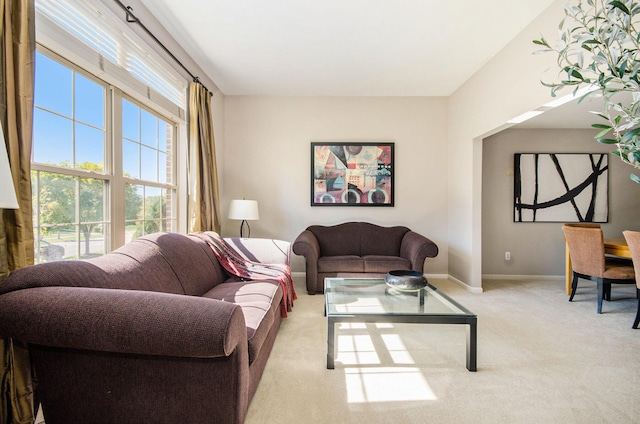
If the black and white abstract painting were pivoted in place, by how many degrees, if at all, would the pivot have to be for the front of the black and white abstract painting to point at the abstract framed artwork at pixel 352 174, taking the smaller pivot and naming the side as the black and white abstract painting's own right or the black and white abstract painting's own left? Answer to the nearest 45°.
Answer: approximately 45° to the black and white abstract painting's own right

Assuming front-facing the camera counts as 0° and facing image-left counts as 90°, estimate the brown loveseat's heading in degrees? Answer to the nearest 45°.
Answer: approximately 0°

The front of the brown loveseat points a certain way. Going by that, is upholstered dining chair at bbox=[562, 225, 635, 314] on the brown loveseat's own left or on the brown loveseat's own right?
on the brown loveseat's own left

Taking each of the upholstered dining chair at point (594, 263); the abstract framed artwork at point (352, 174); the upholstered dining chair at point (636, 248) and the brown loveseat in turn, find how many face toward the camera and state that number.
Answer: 2

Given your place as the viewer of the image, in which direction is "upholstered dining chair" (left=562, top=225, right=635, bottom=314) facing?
facing away from the viewer and to the right of the viewer

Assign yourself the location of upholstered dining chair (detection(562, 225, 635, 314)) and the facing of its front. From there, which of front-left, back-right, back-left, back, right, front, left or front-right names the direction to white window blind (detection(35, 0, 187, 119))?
back

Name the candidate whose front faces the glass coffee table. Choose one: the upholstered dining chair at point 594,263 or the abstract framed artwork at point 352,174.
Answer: the abstract framed artwork

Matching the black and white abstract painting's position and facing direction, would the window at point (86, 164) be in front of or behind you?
in front

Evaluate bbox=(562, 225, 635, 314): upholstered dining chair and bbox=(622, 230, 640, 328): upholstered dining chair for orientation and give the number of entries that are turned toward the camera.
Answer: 0

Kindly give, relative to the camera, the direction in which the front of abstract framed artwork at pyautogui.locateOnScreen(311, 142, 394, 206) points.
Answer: facing the viewer

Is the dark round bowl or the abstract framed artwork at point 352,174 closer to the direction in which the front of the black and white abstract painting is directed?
the dark round bowl
